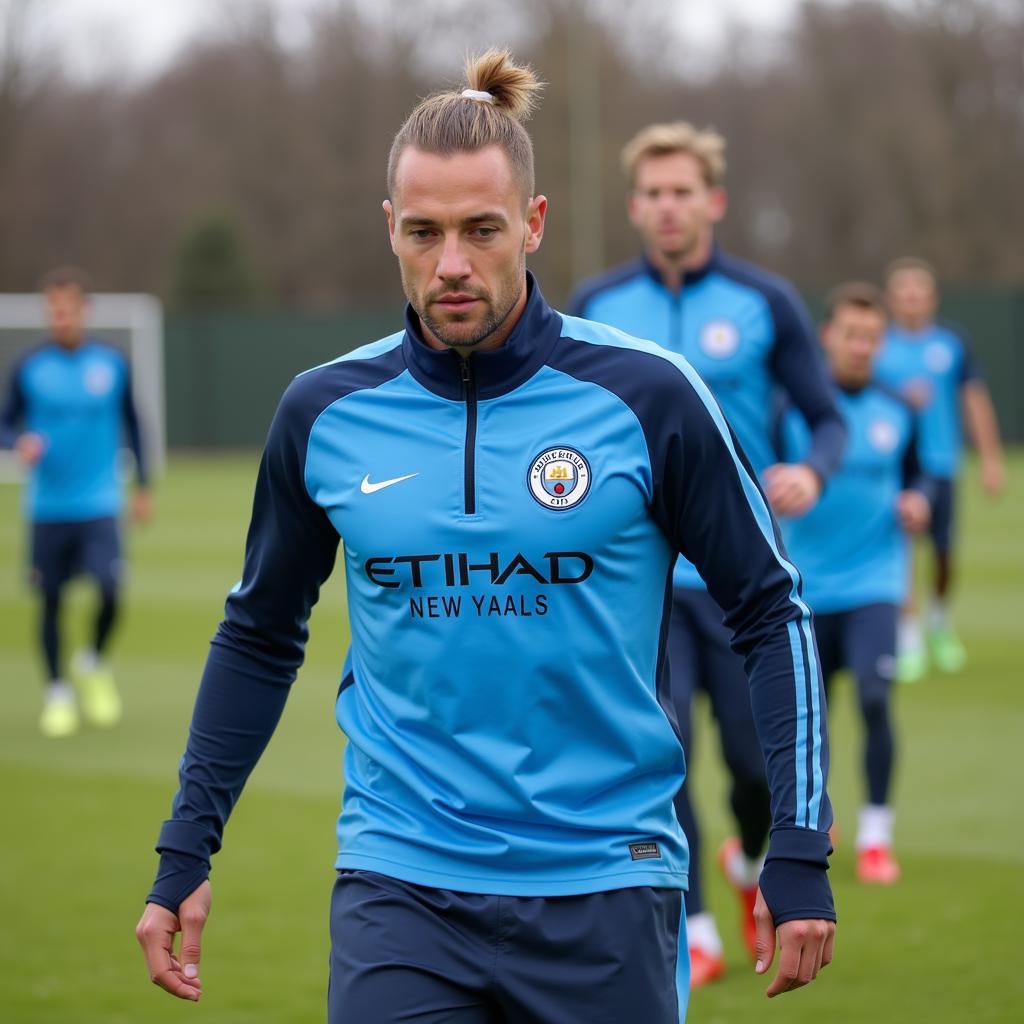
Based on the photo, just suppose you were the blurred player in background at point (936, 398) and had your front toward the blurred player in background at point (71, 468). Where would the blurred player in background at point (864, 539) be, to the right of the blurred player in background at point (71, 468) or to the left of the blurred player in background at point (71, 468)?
left

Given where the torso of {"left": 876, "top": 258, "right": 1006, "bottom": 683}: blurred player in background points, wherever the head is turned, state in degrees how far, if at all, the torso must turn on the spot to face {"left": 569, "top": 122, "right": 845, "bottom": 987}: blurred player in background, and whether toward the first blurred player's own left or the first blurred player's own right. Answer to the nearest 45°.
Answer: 0° — they already face them

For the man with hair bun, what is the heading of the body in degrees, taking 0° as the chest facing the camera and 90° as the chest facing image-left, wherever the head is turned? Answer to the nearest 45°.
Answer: approximately 0°

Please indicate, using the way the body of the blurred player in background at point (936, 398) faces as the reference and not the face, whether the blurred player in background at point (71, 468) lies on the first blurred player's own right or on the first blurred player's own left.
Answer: on the first blurred player's own right

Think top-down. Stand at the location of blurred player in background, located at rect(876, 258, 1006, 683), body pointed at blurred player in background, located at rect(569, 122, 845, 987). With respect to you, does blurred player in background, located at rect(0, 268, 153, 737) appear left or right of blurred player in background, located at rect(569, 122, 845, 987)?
right

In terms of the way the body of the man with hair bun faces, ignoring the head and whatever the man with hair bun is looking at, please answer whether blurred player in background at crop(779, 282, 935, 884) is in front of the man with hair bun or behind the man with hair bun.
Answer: behind

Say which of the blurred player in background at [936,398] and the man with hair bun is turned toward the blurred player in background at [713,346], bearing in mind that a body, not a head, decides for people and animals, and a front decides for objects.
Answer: the blurred player in background at [936,398]

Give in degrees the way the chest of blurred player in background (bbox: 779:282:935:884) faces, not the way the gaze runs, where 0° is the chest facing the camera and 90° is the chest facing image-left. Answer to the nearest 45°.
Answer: approximately 0°

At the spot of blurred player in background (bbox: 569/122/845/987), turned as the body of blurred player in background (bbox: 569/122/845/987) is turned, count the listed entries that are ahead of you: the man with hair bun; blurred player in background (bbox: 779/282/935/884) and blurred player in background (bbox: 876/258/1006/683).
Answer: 1

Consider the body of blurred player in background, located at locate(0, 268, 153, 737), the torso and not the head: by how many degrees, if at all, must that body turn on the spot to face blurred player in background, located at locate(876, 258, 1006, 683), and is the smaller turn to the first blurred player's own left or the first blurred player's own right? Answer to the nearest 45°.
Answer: approximately 90° to the first blurred player's own left

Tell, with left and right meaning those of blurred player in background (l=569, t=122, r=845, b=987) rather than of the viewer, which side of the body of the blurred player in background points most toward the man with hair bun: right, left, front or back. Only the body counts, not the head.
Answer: front

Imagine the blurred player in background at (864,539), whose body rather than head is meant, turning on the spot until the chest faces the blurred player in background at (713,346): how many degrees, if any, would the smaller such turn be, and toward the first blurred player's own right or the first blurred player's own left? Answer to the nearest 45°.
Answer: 0° — they already face them
